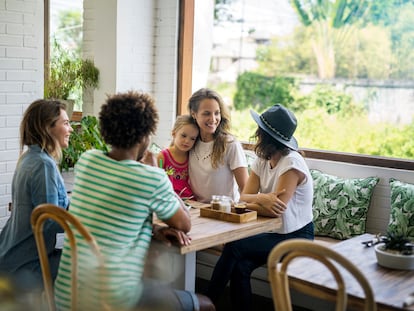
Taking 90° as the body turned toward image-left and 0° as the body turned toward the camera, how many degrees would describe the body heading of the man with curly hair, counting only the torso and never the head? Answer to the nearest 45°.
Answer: approximately 225°

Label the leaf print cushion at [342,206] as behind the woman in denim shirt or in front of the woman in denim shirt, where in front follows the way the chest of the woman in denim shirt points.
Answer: in front

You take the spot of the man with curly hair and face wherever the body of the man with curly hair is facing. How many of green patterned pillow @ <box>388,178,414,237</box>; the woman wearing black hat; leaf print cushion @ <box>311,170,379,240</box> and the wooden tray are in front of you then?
4

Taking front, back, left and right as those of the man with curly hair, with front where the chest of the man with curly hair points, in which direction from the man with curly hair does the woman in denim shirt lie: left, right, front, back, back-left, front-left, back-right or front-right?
left

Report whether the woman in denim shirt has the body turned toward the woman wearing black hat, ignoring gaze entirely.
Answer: yes

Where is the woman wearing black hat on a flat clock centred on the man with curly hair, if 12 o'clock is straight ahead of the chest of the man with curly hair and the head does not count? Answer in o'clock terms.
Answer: The woman wearing black hat is roughly at 12 o'clock from the man with curly hair.

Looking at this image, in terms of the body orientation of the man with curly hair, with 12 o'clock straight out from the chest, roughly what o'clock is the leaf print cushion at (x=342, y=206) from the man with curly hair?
The leaf print cushion is roughly at 12 o'clock from the man with curly hair.

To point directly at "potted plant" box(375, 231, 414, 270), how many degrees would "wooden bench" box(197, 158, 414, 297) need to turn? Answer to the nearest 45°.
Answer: approximately 45° to its left

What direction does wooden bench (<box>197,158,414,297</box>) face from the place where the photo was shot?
facing the viewer and to the left of the viewer

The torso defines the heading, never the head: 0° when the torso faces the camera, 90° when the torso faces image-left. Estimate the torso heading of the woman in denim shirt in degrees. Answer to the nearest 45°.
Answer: approximately 270°

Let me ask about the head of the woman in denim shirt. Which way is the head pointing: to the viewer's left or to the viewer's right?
to the viewer's right

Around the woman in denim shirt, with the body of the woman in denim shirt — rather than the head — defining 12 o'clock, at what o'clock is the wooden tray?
The wooden tray is roughly at 12 o'clock from the woman in denim shirt.

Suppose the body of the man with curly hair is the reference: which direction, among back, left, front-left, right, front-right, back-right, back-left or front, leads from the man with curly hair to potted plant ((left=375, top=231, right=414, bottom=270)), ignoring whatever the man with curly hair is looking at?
front-right

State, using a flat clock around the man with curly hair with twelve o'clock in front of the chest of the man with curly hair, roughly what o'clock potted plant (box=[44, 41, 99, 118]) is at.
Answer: The potted plant is roughly at 10 o'clock from the man with curly hair.
